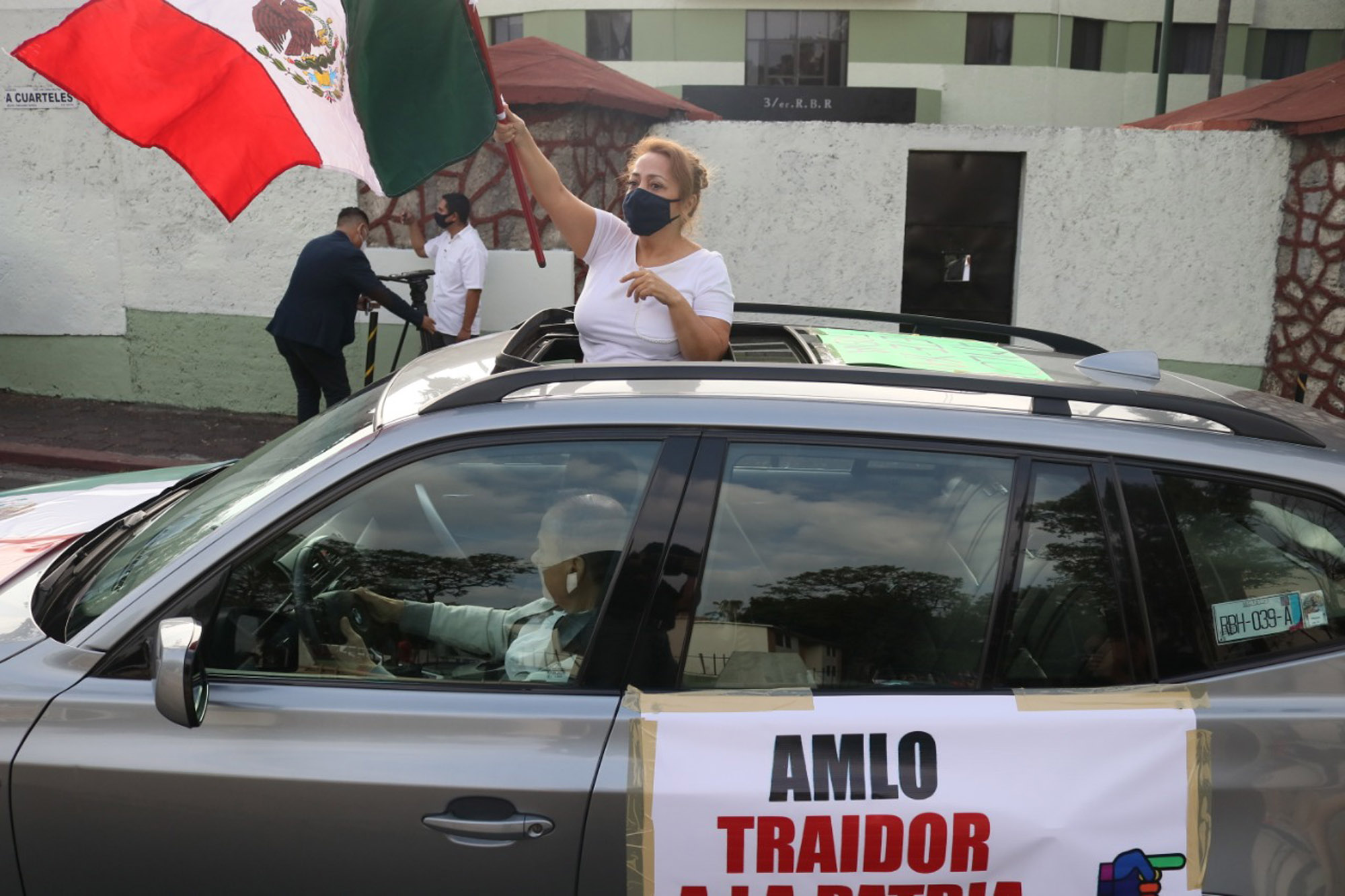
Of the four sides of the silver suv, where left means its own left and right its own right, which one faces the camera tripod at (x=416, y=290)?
right

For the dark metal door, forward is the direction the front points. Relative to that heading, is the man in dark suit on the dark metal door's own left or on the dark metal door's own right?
on the dark metal door's own right

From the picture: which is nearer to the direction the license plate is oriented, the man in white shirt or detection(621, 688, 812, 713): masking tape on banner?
the masking tape on banner

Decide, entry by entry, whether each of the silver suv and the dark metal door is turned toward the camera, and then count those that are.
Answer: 1

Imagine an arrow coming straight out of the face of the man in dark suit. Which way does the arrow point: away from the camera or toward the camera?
away from the camera

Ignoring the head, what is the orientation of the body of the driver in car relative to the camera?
to the viewer's left

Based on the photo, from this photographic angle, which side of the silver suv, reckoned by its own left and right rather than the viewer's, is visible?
left

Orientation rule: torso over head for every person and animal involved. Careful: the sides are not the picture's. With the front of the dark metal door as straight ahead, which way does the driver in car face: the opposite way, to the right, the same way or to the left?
to the right

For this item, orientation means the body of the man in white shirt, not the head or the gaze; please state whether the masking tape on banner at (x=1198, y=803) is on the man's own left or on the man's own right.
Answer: on the man's own left

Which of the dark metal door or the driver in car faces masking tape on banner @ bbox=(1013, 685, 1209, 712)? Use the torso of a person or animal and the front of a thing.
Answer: the dark metal door

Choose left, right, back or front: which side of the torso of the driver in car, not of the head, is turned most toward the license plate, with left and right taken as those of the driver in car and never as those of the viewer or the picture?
back

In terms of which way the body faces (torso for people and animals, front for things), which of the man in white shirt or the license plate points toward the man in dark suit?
the man in white shirt

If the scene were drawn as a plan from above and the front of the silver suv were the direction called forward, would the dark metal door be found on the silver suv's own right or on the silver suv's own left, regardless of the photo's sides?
on the silver suv's own right

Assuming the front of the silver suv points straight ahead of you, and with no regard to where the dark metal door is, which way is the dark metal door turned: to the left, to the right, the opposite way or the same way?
to the left
